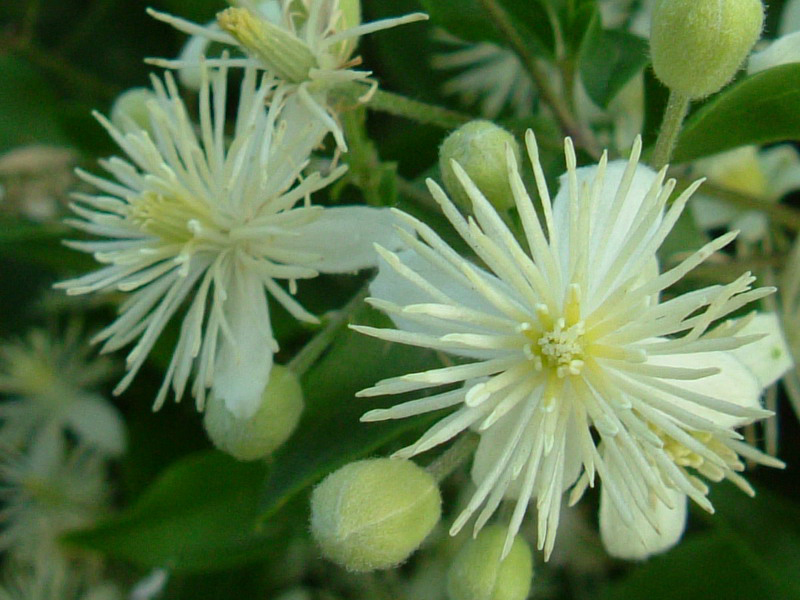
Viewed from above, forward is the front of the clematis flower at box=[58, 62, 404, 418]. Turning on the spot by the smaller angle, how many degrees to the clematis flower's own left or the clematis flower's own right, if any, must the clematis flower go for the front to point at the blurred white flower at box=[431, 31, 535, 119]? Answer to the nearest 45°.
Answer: approximately 180°

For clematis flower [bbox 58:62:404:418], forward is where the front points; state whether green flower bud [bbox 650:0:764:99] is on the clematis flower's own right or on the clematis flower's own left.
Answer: on the clematis flower's own left

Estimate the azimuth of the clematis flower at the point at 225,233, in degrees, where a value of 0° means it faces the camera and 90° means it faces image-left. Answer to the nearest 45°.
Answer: approximately 45°

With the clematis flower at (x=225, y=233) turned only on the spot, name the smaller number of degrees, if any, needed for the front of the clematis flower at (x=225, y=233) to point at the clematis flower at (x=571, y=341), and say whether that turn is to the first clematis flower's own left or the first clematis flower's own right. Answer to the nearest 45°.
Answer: approximately 90° to the first clematis flower's own left
